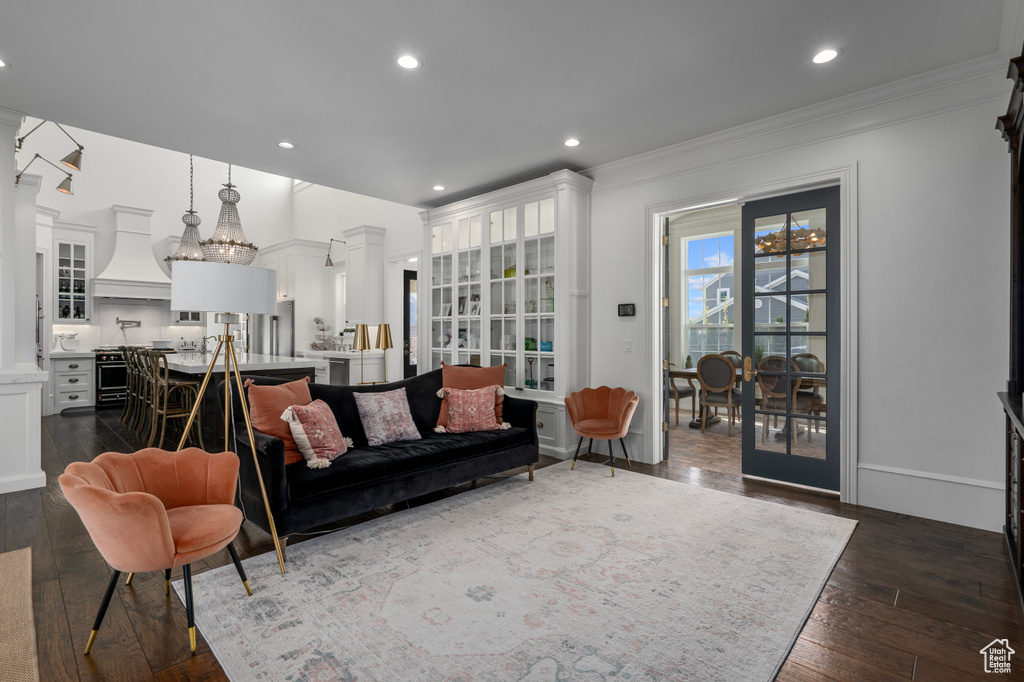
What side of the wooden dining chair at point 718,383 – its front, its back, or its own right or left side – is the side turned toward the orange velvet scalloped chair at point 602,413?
back

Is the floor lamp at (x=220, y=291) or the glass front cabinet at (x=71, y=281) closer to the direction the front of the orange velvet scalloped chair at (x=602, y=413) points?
the floor lamp

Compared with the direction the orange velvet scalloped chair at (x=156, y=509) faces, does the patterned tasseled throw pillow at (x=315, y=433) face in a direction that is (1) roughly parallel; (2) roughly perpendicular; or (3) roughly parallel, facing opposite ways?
roughly parallel

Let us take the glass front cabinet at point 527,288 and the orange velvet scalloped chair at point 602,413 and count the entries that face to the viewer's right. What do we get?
0

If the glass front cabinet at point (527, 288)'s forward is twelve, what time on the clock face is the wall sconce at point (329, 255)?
The wall sconce is roughly at 3 o'clock from the glass front cabinet.

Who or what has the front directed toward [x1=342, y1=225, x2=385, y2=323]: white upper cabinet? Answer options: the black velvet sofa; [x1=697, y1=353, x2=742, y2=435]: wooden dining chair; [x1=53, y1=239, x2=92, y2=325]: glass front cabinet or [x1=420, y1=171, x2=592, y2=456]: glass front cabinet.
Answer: [x1=53, y1=239, x2=92, y2=325]: glass front cabinet

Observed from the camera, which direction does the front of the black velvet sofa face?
facing the viewer and to the right of the viewer

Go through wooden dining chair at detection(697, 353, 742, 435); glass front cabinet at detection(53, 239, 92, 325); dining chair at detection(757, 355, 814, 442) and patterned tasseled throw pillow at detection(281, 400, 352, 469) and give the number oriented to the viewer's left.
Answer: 0

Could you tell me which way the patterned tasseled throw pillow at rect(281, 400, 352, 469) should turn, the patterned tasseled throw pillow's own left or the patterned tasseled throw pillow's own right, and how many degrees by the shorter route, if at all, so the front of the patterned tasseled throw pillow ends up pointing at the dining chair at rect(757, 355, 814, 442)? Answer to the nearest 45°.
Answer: approximately 45° to the patterned tasseled throw pillow's own left

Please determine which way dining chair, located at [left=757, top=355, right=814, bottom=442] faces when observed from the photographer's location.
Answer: facing away from the viewer and to the right of the viewer

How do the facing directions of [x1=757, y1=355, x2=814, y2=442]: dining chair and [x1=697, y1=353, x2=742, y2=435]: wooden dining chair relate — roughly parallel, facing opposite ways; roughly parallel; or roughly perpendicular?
roughly parallel

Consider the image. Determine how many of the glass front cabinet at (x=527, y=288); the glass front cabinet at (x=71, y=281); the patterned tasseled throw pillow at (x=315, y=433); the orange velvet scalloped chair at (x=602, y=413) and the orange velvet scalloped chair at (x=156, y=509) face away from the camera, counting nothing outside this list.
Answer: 0

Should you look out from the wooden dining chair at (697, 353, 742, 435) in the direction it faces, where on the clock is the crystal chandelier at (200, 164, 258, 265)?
The crystal chandelier is roughly at 7 o'clock from the wooden dining chair.
